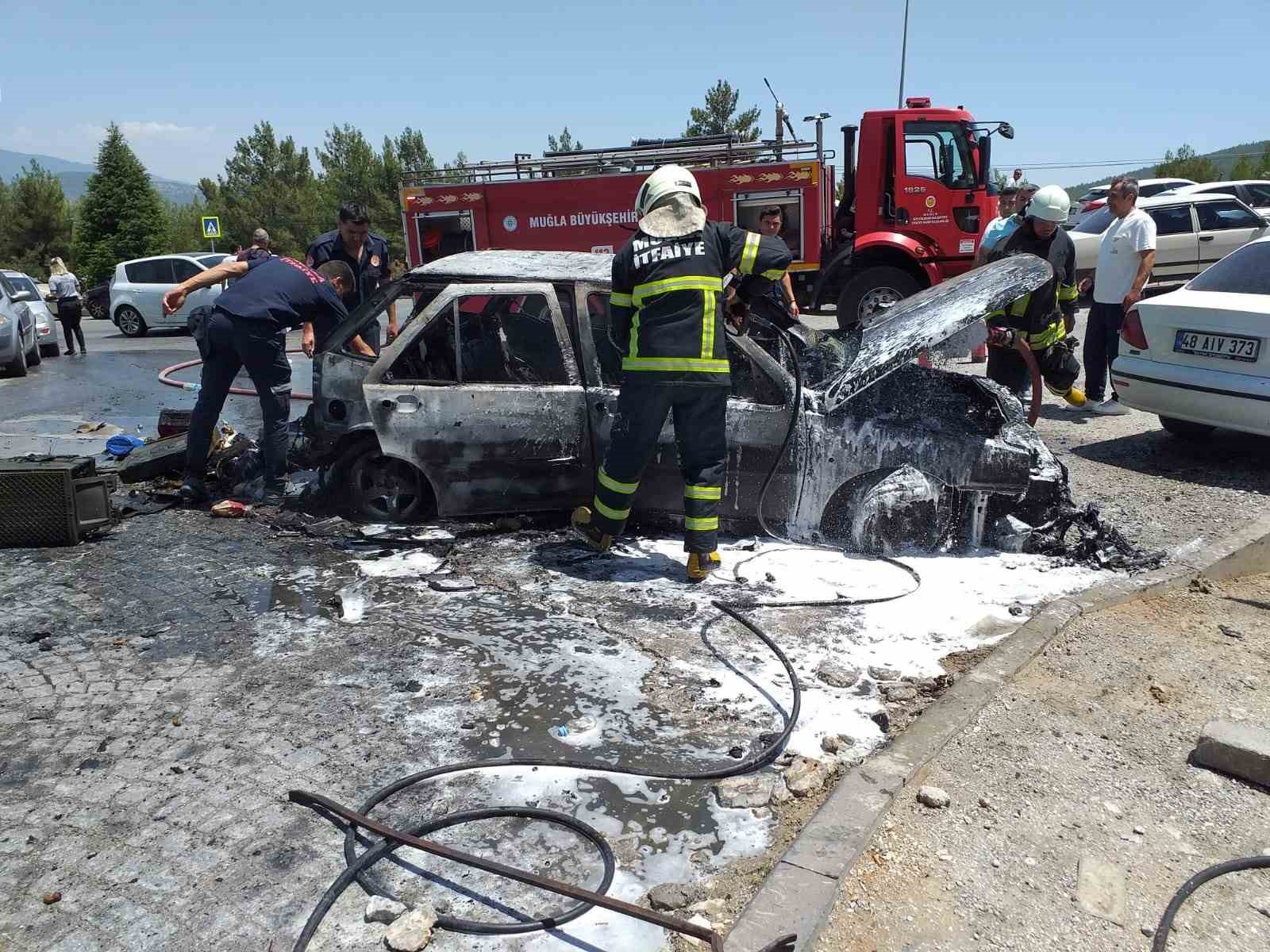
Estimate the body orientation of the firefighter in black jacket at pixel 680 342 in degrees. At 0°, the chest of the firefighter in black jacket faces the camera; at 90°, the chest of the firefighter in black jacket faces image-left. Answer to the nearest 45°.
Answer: approximately 180°

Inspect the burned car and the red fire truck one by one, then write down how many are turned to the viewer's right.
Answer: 2

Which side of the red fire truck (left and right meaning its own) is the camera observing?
right

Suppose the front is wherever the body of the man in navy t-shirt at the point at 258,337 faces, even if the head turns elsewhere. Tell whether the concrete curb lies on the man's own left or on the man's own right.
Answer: on the man's own right

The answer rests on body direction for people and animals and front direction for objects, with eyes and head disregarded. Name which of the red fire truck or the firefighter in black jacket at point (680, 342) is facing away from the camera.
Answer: the firefighter in black jacket

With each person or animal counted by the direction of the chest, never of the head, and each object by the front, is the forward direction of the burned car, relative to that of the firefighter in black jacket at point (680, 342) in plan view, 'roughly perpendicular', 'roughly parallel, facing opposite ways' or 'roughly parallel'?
roughly perpendicular

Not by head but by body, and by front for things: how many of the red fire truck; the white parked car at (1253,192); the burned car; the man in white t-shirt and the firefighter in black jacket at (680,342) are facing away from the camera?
1

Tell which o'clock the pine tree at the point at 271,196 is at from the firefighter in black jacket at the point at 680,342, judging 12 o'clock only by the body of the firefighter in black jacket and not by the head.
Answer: The pine tree is roughly at 11 o'clock from the firefighter in black jacket.

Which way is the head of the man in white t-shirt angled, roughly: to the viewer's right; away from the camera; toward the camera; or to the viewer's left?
to the viewer's left

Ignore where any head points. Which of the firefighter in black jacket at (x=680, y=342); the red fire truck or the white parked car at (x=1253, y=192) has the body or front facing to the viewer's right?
the red fire truck

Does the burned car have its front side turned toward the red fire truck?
no

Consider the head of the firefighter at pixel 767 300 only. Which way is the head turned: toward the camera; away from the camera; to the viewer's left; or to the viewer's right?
toward the camera

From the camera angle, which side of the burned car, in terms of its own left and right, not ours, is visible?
right

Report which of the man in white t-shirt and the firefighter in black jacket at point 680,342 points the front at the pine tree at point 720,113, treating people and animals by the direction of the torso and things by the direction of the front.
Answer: the firefighter in black jacket

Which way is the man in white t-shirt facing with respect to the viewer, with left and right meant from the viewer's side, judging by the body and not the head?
facing the viewer and to the left of the viewer

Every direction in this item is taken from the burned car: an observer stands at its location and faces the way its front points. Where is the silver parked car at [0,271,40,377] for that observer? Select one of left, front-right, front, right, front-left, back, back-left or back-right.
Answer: back-left

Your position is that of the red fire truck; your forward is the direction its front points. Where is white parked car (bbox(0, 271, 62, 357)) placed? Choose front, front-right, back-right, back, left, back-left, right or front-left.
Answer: back
